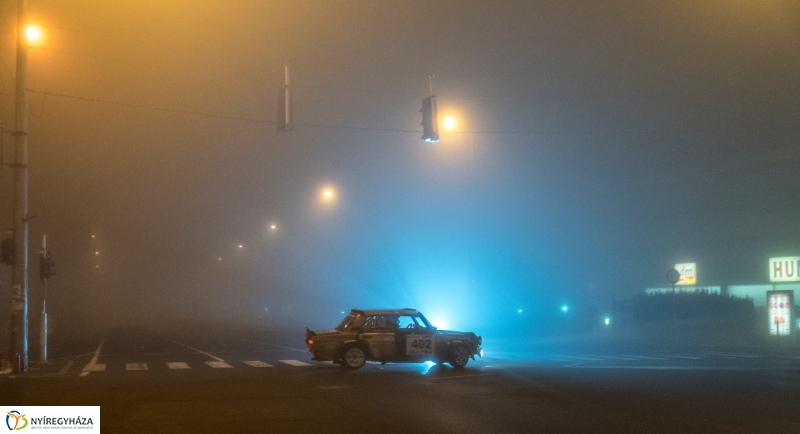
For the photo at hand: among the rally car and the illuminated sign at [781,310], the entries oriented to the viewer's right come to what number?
1

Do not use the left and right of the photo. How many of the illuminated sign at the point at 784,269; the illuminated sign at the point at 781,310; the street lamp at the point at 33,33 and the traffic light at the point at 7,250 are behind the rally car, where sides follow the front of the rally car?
2

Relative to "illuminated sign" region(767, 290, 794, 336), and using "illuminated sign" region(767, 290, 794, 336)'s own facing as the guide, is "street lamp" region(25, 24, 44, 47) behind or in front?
in front

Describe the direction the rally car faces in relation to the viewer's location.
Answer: facing to the right of the viewer

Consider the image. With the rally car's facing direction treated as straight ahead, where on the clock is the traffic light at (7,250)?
The traffic light is roughly at 6 o'clock from the rally car.

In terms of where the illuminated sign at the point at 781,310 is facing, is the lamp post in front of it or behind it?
in front

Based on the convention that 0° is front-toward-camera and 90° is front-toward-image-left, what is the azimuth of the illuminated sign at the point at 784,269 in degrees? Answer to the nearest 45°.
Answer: approximately 0°
